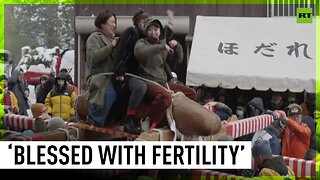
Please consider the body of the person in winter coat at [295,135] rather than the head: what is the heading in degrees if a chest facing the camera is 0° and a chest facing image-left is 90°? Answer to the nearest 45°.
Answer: approximately 45°

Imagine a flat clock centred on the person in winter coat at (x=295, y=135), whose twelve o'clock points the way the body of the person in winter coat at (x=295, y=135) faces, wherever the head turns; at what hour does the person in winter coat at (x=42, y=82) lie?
the person in winter coat at (x=42, y=82) is roughly at 1 o'clock from the person in winter coat at (x=295, y=135).

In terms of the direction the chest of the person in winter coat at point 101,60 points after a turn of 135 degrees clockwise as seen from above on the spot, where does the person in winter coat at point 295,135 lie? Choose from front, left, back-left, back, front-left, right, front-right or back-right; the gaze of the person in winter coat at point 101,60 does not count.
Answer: back-left

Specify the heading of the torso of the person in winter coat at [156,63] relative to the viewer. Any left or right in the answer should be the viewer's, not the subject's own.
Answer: facing the viewer and to the right of the viewer

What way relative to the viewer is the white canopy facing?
toward the camera

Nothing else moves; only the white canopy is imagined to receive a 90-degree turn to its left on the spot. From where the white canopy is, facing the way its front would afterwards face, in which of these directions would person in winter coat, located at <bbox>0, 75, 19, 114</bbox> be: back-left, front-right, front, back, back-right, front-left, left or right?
back
